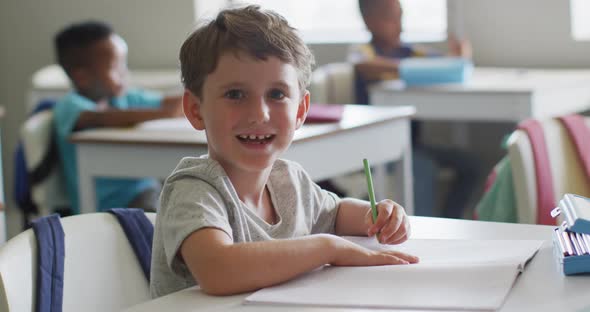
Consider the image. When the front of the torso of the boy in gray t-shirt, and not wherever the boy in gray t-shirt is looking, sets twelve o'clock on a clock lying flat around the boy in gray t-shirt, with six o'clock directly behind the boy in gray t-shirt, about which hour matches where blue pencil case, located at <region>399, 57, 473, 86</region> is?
The blue pencil case is roughly at 8 o'clock from the boy in gray t-shirt.

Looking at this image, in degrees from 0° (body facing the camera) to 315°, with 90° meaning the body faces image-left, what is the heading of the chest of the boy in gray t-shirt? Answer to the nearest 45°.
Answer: approximately 315°

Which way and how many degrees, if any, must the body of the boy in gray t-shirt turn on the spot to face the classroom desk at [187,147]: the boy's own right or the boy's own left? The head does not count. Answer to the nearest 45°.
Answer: approximately 135° to the boy's own left
